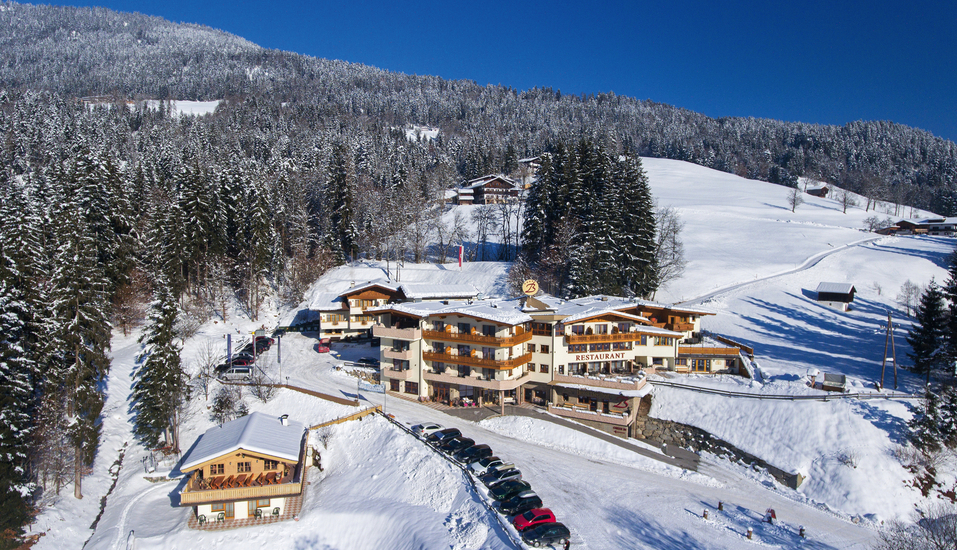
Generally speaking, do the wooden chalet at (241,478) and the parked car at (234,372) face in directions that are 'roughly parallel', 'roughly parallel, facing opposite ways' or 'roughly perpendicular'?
roughly perpendicular

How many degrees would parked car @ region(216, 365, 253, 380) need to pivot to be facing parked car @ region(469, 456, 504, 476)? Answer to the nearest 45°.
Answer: approximately 135° to its left

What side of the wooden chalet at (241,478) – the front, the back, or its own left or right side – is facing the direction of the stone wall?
left

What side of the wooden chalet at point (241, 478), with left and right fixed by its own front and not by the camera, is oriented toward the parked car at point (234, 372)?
back

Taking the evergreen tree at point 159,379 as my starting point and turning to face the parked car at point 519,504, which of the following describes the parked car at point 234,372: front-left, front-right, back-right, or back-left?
back-left

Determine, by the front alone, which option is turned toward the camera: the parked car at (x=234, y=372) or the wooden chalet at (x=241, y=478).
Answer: the wooden chalet

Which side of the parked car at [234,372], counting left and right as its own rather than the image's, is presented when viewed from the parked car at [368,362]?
back

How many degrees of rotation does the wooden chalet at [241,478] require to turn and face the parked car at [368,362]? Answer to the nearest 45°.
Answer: approximately 135° to its left

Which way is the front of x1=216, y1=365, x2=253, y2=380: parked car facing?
to the viewer's left

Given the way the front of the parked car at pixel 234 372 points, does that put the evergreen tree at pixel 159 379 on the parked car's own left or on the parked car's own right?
on the parked car's own left

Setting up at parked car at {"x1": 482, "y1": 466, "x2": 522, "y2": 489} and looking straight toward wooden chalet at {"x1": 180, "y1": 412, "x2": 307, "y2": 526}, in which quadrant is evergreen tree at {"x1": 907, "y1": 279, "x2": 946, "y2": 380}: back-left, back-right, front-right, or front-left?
back-right

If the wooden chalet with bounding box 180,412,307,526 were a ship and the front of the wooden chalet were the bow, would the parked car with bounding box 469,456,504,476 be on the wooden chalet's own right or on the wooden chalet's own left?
on the wooden chalet's own left

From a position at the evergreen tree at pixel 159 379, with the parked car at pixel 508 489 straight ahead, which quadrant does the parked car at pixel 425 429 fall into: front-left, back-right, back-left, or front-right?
front-left

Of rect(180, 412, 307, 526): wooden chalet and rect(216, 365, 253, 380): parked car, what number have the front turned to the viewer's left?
1

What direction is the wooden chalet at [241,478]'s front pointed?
toward the camera

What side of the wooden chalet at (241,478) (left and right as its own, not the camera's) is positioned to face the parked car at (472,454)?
left
